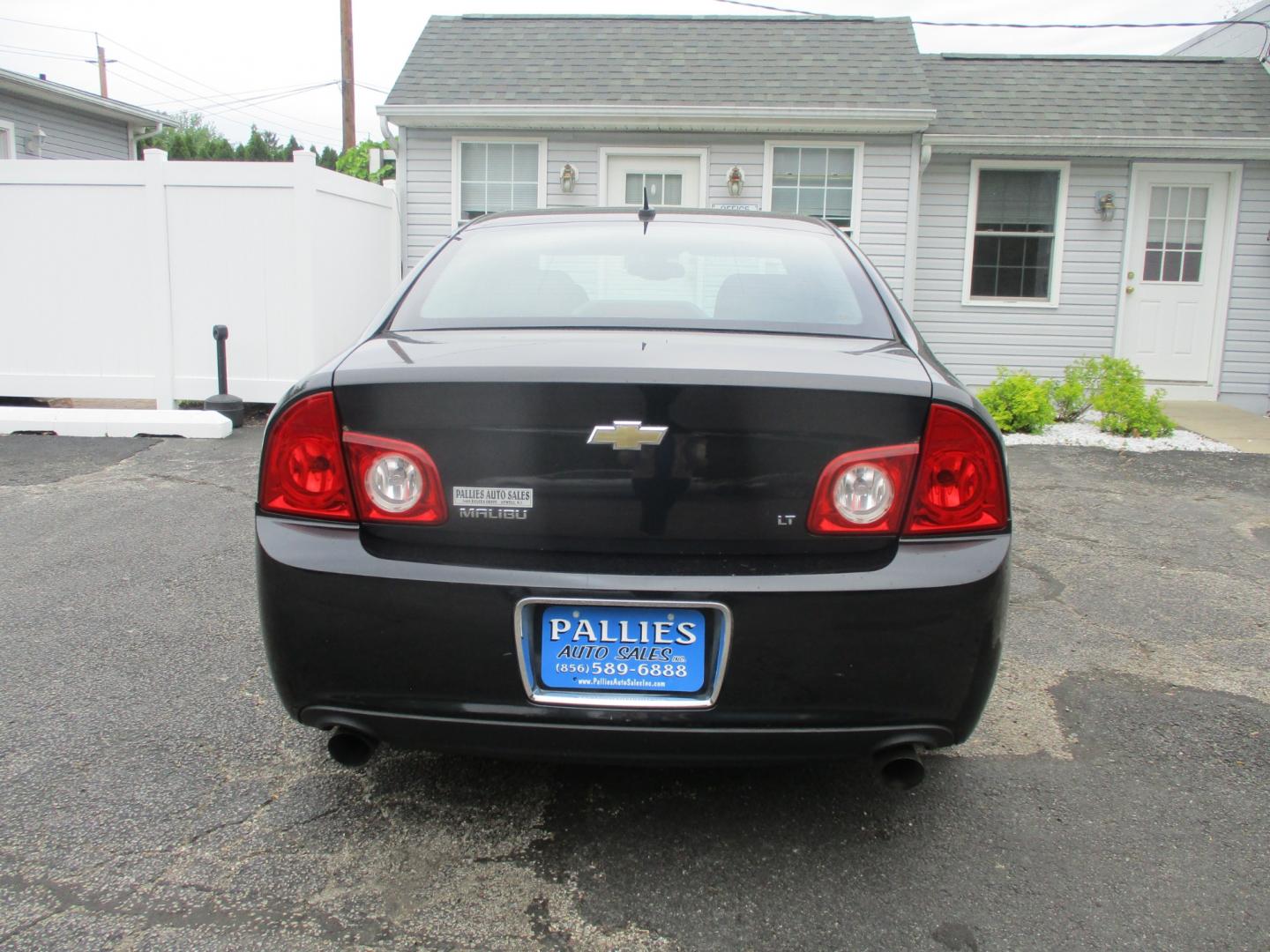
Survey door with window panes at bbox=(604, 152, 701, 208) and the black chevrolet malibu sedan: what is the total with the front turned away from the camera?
1

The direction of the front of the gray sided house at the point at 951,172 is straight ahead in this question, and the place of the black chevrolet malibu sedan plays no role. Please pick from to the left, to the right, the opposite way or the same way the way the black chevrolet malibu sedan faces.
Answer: the opposite way

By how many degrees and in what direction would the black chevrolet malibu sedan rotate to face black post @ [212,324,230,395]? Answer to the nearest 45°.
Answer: approximately 45° to its left

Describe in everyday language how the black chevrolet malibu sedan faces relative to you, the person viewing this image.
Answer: facing away from the viewer

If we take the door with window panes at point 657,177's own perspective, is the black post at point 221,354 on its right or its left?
on its right

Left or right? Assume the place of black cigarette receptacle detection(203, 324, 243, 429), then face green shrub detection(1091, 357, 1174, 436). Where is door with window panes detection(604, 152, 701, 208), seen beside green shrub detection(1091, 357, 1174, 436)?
left

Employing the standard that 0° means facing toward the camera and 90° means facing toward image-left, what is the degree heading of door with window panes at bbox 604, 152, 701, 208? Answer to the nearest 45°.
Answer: approximately 0°

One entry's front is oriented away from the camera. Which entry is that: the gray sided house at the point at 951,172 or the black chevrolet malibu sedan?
the black chevrolet malibu sedan

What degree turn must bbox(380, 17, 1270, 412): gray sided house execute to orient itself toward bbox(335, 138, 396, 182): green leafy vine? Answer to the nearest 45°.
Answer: approximately 135° to its right

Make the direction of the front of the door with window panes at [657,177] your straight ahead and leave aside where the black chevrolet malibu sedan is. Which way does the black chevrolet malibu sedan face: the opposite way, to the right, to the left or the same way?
the opposite way
